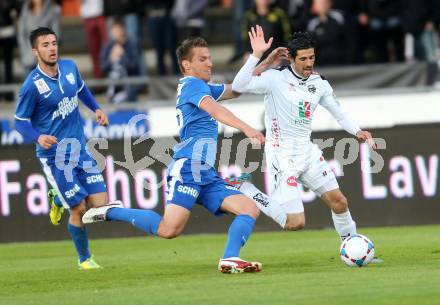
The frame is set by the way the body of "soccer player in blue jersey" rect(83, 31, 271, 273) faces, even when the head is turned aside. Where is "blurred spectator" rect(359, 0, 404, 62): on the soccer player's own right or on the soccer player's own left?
on the soccer player's own left

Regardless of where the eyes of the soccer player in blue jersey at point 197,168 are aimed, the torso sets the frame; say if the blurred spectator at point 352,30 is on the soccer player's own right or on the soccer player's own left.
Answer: on the soccer player's own left

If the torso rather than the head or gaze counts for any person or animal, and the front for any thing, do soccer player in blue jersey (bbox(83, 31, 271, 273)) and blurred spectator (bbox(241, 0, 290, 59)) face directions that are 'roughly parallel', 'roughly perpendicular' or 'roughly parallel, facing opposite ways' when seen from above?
roughly perpendicular

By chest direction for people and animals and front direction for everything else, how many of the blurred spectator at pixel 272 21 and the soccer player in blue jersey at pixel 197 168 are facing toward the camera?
1

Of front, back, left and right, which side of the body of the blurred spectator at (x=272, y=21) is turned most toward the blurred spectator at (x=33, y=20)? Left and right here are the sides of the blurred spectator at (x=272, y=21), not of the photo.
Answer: right

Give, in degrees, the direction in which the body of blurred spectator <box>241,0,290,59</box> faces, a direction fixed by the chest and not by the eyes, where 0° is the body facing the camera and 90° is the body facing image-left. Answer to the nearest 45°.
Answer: approximately 0°

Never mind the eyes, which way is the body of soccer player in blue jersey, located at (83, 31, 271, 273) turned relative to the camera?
to the viewer's right

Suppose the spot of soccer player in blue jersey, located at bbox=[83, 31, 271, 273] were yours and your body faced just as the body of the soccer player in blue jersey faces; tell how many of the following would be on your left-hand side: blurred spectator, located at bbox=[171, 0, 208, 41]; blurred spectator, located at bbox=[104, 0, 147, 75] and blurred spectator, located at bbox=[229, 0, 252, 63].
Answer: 3

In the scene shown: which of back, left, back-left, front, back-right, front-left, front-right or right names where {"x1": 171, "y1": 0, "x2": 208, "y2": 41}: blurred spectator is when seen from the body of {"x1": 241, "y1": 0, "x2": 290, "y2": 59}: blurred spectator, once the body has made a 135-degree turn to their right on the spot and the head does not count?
front
